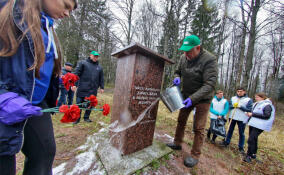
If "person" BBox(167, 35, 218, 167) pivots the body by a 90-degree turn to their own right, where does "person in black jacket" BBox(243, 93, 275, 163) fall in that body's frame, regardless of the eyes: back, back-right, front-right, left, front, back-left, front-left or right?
right

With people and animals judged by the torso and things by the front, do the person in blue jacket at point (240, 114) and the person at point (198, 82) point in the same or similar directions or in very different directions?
same or similar directions

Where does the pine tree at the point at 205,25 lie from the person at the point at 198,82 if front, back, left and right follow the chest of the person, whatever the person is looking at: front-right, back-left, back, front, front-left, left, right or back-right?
back-right

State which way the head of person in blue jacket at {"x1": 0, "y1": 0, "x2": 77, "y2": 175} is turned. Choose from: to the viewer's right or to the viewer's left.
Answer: to the viewer's right

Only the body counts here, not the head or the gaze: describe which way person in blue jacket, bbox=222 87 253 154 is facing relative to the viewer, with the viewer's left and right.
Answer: facing the viewer and to the left of the viewer

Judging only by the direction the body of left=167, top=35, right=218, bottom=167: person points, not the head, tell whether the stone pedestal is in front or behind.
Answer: in front

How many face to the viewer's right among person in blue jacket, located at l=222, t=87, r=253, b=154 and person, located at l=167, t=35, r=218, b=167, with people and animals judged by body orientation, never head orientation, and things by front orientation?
0

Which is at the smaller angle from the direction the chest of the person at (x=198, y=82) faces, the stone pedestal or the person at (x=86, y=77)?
the stone pedestal
